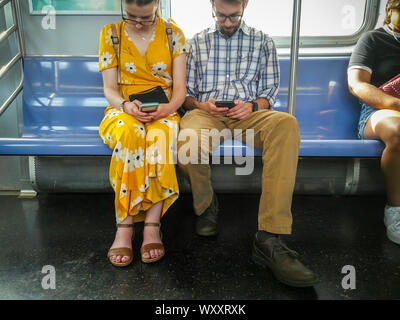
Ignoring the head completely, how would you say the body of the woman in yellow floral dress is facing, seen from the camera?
toward the camera

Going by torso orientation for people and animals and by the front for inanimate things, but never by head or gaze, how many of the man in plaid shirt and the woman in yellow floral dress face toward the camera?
2

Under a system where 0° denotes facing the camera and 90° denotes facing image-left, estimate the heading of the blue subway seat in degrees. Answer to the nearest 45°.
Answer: approximately 0°
